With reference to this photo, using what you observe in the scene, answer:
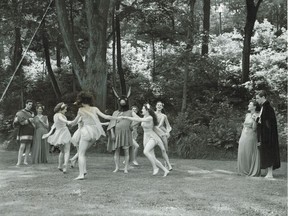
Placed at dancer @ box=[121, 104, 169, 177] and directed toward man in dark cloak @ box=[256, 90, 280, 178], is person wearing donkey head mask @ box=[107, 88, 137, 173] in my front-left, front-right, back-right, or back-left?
back-left

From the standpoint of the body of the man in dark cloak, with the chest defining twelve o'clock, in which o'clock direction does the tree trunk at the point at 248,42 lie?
The tree trunk is roughly at 3 o'clock from the man in dark cloak.

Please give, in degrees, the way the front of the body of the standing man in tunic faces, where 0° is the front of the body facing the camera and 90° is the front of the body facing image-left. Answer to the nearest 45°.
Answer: approximately 315°

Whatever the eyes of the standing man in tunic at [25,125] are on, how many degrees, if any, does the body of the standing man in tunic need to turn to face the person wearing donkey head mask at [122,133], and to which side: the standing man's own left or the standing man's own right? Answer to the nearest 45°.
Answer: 0° — they already face them

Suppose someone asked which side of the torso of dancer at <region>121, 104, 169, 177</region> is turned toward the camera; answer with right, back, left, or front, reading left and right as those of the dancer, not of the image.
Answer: left

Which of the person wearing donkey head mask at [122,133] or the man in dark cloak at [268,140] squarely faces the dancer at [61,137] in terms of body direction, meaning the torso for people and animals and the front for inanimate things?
the man in dark cloak

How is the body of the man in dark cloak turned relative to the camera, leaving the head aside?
to the viewer's left

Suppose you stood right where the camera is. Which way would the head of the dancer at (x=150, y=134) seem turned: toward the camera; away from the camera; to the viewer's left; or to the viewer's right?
to the viewer's left

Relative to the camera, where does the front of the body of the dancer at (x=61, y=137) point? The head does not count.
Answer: to the viewer's right
